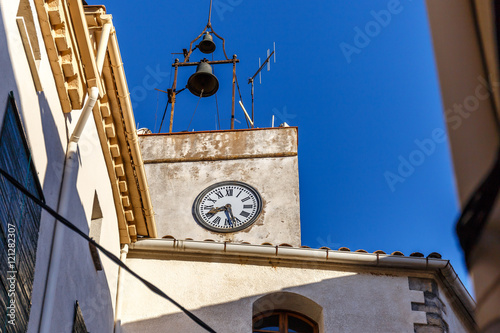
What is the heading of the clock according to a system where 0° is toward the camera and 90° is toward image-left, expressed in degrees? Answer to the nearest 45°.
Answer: approximately 0°

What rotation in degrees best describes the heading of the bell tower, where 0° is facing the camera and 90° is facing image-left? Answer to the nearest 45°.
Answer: approximately 0°

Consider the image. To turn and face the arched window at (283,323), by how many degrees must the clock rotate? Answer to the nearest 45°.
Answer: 0° — it already faces it
